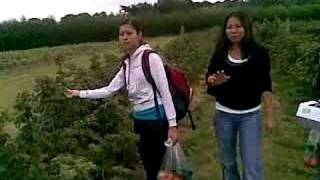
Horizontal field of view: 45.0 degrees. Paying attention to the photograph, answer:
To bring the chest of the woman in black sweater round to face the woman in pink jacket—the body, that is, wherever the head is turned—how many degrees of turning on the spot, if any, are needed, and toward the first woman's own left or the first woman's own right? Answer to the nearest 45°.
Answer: approximately 45° to the first woman's own right

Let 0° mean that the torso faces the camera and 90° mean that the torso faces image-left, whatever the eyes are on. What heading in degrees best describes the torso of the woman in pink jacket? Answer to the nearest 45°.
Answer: approximately 45°

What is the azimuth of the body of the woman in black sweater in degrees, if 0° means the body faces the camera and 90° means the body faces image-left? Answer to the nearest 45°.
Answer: approximately 0°
